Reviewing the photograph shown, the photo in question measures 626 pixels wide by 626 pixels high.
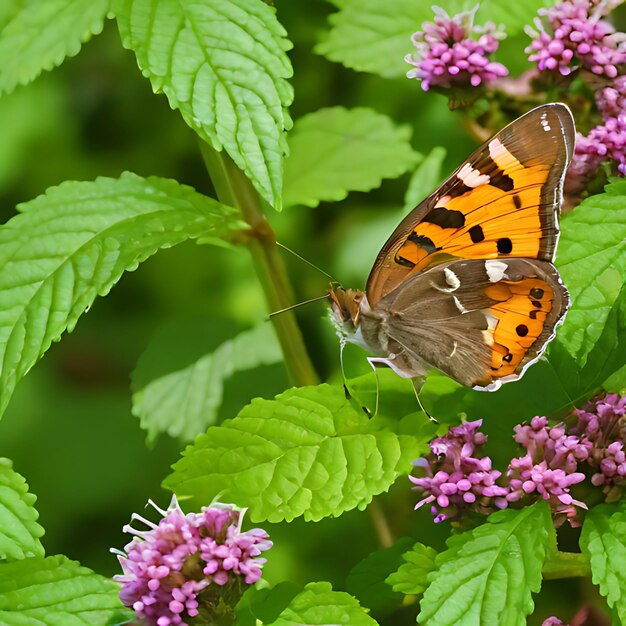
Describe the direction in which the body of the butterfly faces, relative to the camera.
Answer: to the viewer's left
